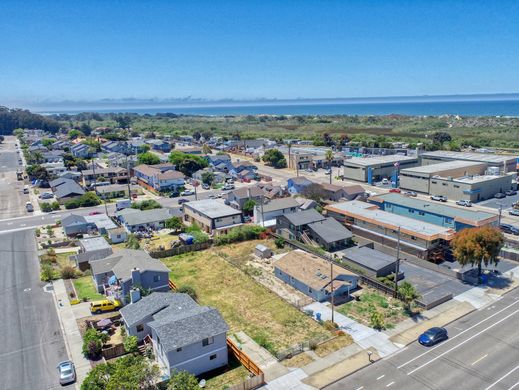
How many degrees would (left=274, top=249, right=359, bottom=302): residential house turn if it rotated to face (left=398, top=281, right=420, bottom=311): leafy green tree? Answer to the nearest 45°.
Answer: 0° — it already faces it

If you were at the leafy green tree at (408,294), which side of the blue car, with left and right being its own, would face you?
right

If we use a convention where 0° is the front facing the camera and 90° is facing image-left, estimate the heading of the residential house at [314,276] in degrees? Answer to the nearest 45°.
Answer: approximately 315°

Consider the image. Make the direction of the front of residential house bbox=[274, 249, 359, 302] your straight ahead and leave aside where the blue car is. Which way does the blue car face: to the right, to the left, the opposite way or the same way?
to the right

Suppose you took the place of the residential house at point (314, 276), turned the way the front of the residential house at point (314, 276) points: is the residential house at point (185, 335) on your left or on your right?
on your right

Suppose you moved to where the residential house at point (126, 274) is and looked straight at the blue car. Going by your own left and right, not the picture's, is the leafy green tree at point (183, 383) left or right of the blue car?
right

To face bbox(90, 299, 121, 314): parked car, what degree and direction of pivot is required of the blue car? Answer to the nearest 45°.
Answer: approximately 45° to its right

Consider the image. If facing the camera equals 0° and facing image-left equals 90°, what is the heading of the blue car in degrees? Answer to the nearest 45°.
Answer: approximately 45°

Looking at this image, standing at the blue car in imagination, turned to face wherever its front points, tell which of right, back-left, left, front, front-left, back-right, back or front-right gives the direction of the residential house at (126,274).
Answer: front-right
